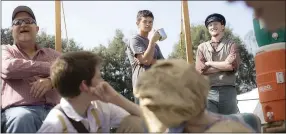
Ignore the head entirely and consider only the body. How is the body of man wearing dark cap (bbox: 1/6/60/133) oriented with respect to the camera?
toward the camera

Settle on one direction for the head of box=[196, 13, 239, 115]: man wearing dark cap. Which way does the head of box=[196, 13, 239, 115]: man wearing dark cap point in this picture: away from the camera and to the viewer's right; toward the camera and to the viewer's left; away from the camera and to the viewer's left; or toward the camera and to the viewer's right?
toward the camera and to the viewer's left

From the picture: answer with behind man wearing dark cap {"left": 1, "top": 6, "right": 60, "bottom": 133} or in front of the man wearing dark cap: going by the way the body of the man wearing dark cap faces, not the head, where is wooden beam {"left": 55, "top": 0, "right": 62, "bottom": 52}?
behind

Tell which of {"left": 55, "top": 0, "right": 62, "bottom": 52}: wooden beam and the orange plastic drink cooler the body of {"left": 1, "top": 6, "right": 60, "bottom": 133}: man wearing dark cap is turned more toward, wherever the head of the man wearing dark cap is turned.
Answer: the orange plastic drink cooler

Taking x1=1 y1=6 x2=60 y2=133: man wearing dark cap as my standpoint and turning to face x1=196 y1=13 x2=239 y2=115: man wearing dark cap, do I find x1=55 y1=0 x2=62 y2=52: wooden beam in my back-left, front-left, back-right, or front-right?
front-left

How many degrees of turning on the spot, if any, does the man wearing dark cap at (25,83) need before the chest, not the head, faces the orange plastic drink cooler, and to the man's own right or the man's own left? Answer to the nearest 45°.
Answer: approximately 90° to the man's own left

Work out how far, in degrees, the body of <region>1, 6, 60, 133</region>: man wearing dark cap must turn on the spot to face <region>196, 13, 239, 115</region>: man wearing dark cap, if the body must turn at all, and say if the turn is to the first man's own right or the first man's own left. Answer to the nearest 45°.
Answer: approximately 90° to the first man's own left
